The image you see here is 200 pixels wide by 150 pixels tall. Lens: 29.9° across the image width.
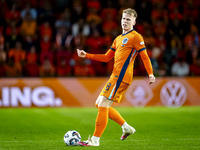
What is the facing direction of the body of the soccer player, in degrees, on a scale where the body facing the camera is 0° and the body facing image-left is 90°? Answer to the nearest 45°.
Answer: approximately 45°

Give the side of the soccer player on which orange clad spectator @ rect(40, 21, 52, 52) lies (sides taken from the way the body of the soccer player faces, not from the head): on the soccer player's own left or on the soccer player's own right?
on the soccer player's own right

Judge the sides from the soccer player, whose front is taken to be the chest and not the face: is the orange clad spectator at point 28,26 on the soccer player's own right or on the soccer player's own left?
on the soccer player's own right

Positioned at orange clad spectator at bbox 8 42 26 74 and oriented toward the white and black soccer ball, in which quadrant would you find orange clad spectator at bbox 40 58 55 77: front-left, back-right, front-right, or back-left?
front-left

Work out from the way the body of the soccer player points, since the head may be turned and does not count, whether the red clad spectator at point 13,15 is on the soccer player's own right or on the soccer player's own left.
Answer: on the soccer player's own right

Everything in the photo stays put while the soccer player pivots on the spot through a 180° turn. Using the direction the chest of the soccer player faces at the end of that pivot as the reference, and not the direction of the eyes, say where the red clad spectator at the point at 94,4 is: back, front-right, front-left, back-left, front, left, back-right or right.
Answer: front-left

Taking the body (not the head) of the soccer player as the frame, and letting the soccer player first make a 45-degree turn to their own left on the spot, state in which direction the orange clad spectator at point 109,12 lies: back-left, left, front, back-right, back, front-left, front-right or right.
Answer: back

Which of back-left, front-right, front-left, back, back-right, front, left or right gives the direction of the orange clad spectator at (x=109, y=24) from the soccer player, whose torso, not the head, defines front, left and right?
back-right

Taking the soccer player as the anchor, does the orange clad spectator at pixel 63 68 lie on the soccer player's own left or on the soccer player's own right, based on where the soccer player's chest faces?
on the soccer player's own right

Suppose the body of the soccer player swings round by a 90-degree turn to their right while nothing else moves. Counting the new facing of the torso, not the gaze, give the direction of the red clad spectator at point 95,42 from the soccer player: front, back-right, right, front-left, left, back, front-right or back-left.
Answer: front-right

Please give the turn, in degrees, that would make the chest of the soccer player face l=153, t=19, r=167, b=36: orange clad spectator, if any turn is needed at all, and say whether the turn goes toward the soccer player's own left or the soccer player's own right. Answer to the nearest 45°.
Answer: approximately 135° to the soccer player's own right

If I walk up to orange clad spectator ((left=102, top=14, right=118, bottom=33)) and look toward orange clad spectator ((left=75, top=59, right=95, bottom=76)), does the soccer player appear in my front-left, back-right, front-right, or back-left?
front-left

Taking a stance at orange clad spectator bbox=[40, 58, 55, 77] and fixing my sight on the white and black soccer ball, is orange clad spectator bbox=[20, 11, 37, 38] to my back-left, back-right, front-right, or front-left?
back-right

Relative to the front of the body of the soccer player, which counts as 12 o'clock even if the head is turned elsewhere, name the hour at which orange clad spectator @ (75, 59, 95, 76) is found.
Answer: The orange clad spectator is roughly at 4 o'clock from the soccer player.
